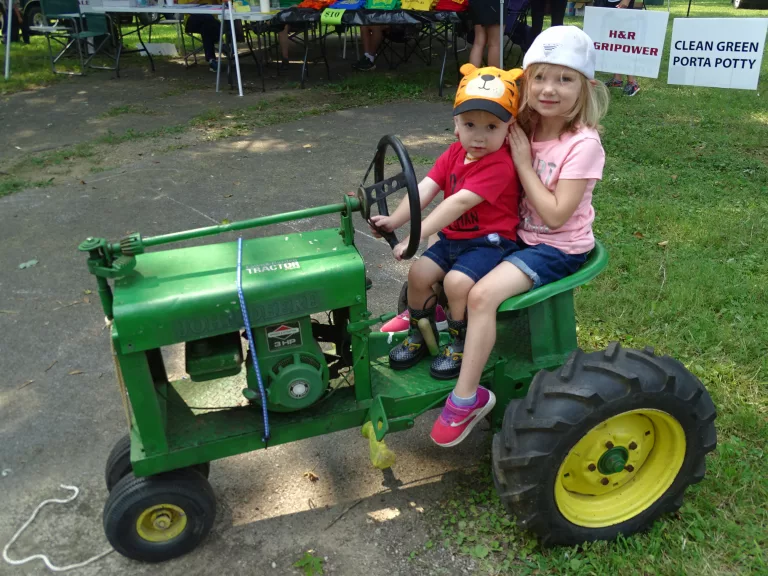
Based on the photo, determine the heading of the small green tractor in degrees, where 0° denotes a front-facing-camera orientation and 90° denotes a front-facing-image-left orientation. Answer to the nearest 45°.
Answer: approximately 45°

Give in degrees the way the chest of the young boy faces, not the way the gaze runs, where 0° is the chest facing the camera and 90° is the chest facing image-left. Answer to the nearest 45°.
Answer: approximately 45°

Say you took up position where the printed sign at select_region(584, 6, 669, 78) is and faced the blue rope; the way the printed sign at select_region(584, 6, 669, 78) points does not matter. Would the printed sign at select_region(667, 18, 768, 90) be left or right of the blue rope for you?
left

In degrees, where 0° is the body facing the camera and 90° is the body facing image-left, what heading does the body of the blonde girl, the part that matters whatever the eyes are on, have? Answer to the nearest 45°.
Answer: approximately 45°

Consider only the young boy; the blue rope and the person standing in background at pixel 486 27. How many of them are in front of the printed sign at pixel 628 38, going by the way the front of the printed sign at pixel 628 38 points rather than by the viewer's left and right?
2

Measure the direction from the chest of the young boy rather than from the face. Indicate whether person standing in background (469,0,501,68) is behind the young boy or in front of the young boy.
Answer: behind

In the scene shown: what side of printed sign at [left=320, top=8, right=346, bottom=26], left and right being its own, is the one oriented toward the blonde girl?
front

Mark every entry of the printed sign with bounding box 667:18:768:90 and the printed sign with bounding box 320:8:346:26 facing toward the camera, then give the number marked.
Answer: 2

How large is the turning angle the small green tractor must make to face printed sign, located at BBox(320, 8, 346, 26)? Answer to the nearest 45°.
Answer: approximately 135° to its right

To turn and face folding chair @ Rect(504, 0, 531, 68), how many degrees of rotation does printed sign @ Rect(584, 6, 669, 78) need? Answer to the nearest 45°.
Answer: approximately 135° to its right

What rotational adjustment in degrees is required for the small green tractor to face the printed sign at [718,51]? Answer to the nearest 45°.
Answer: approximately 180°
